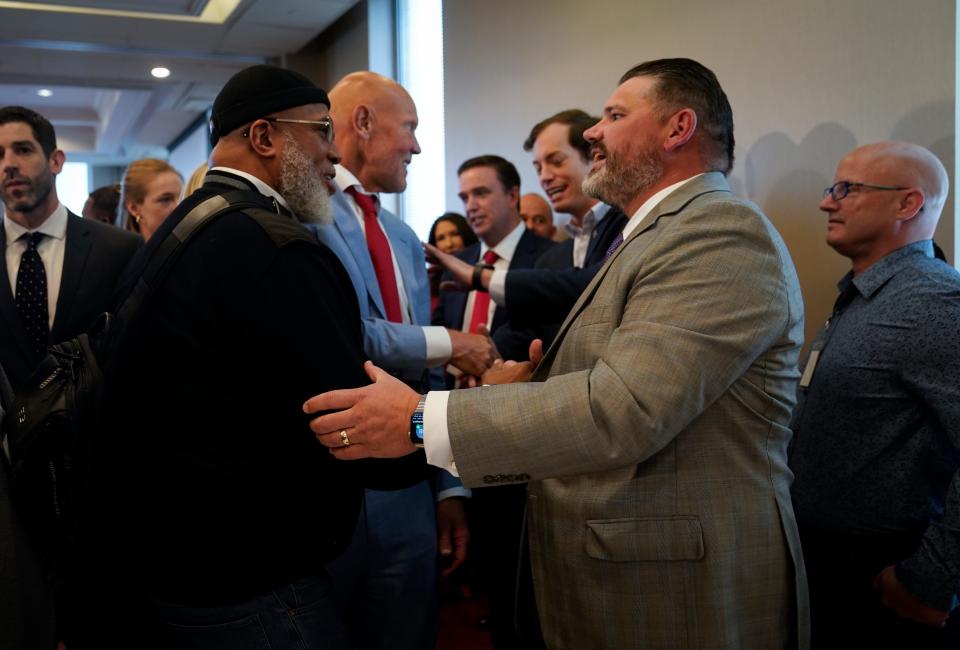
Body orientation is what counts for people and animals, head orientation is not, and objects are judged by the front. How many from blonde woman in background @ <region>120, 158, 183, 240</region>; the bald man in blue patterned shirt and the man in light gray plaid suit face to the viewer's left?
2

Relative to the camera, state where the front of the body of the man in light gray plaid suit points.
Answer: to the viewer's left

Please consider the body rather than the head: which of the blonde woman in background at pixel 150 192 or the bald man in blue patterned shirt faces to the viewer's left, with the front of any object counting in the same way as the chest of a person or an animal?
the bald man in blue patterned shirt

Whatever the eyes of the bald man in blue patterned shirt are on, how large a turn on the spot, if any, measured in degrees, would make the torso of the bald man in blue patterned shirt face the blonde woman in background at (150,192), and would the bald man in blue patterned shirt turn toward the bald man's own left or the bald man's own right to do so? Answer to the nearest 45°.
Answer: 0° — they already face them

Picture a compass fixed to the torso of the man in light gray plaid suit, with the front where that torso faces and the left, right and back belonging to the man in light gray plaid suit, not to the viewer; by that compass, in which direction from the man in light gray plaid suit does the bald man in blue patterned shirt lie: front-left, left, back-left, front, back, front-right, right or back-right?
back-right

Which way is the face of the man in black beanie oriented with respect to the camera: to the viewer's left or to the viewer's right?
to the viewer's right

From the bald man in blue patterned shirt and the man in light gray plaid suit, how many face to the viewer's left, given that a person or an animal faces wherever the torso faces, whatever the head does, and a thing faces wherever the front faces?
2

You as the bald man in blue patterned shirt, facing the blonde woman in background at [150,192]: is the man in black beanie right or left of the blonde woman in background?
left

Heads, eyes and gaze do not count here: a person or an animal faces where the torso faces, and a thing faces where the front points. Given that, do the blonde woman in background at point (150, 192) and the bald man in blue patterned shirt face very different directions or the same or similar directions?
very different directions

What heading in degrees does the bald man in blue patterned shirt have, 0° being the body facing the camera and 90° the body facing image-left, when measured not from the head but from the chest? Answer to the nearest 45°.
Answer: approximately 90°
